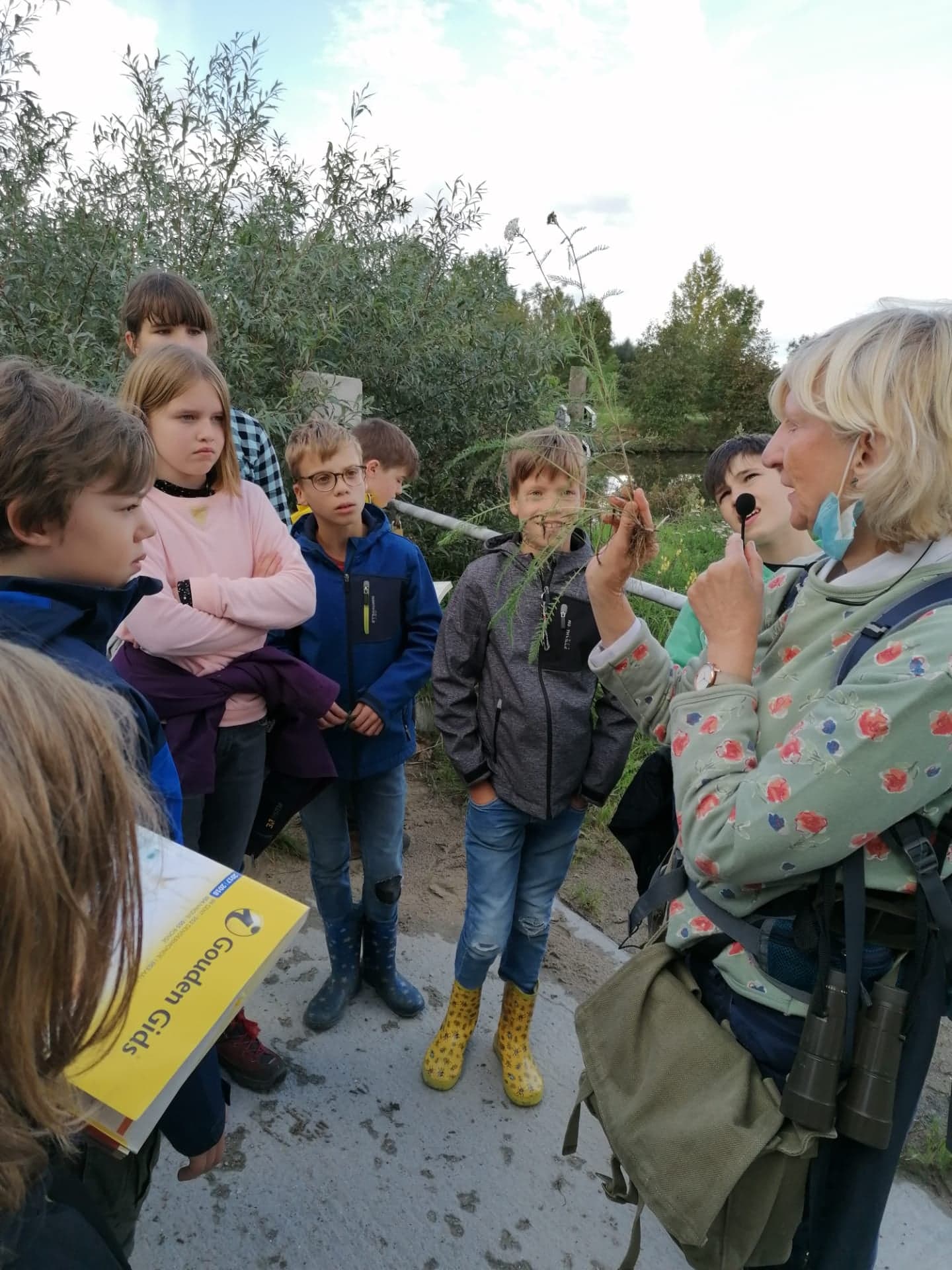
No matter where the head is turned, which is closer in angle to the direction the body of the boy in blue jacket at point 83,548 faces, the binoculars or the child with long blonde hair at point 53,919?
the binoculars

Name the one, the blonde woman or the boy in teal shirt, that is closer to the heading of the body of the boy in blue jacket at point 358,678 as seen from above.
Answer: the blonde woman

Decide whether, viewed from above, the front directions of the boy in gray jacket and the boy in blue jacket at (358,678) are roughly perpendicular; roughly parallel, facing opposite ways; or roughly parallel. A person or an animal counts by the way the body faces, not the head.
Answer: roughly parallel

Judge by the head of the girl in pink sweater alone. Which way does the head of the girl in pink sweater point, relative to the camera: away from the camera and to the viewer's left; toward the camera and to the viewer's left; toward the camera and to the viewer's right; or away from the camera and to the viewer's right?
toward the camera and to the viewer's right

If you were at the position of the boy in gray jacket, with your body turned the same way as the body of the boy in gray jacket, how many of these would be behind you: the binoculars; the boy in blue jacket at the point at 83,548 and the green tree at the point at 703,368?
1

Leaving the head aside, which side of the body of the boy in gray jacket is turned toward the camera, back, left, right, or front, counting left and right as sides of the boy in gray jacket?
front

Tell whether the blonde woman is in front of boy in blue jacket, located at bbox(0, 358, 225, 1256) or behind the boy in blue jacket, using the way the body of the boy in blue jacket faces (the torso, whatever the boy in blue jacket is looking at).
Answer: in front

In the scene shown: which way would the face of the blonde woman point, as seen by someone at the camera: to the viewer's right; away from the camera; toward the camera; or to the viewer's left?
to the viewer's left

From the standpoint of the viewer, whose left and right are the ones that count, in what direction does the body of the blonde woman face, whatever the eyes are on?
facing to the left of the viewer

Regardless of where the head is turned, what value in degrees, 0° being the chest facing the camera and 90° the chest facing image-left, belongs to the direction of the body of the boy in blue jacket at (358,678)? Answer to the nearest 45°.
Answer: approximately 0°

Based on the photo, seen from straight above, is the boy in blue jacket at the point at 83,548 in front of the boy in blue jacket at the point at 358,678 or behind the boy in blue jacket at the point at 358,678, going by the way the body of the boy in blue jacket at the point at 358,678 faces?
in front

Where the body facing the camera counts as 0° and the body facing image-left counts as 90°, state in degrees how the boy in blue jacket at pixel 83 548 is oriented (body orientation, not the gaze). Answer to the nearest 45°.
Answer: approximately 270°

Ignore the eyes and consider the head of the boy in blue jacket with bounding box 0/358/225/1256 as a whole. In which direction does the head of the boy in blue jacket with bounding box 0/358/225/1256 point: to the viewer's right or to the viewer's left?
to the viewer's right

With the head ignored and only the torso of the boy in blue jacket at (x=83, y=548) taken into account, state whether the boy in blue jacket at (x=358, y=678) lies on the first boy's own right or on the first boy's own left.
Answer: on the first boy's own left
